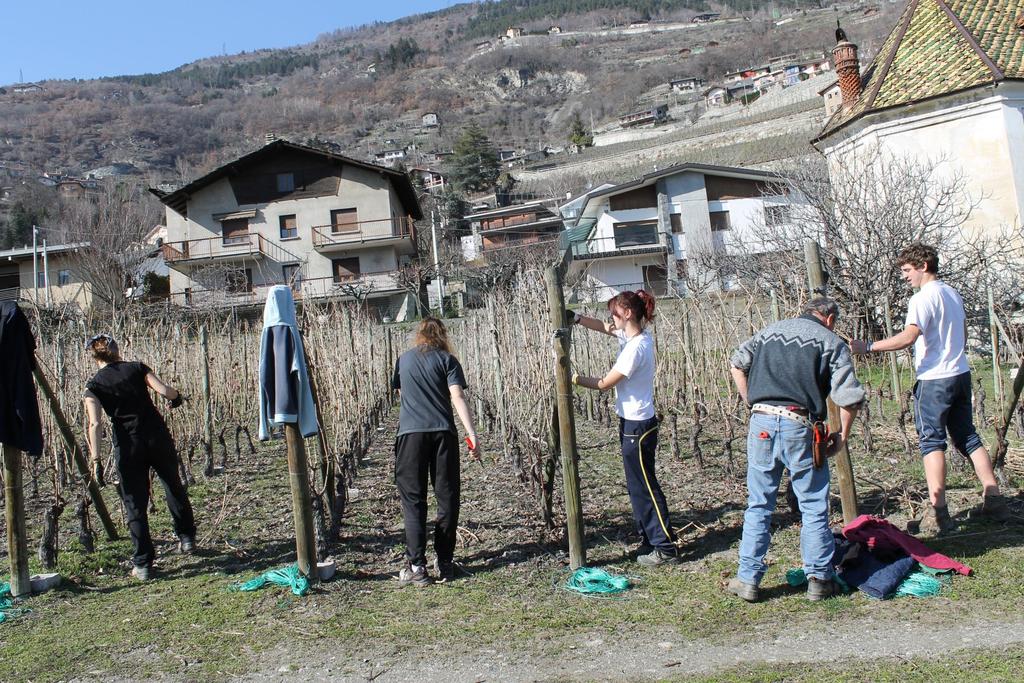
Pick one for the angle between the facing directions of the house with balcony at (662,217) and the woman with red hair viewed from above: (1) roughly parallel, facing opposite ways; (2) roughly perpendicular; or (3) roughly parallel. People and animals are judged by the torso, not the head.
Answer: roughly perpendicular

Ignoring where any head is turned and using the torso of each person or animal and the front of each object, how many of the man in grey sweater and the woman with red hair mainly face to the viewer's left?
1

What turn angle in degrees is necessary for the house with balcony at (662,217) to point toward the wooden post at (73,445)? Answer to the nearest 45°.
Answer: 0° — it already faces it

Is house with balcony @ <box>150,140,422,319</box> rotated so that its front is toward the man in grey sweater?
yes

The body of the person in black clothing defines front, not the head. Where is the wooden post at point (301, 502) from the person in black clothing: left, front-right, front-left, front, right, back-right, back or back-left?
back-right

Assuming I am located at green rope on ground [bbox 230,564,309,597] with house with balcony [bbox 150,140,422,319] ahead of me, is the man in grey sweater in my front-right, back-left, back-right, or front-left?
back-right

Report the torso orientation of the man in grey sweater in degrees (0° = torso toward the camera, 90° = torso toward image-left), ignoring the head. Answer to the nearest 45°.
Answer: approximately 180°

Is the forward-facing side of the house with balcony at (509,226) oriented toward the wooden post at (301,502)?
yes

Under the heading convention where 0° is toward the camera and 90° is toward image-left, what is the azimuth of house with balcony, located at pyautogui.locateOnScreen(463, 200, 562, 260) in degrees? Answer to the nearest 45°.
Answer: approximately 0°

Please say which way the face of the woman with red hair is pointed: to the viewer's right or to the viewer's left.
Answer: to the viewer's left

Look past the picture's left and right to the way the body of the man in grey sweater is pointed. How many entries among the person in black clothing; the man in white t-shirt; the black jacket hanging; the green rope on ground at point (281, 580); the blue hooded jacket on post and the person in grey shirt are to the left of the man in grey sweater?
5

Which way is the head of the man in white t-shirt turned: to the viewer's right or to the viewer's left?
to the viewer's left

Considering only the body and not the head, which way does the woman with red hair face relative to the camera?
to the viewer's left

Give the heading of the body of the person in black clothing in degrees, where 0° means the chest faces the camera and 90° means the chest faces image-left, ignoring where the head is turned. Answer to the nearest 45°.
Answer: approximately 180°
